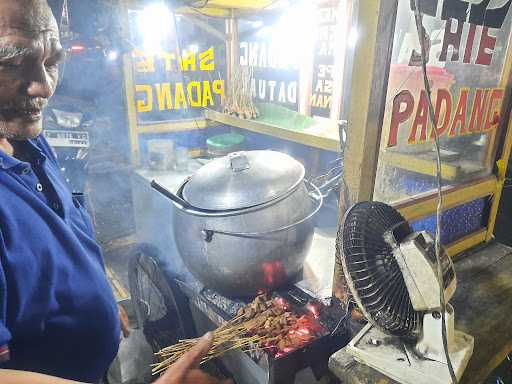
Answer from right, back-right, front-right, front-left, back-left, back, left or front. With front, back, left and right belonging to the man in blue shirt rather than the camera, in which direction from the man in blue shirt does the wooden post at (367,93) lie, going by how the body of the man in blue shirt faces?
front-left

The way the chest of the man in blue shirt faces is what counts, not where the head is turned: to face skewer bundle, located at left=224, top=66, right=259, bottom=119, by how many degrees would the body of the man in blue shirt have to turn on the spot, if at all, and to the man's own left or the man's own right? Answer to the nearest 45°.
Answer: approximately 90° to the man's own left

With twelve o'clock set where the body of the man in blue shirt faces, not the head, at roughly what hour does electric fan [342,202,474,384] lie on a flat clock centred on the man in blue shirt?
The electric fan is roughly at 11 o'clock from the man in blue shirt.

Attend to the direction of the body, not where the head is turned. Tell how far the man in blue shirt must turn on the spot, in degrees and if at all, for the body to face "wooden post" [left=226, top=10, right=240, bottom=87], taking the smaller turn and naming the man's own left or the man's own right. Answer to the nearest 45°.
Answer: approximately 90° to the man's own left

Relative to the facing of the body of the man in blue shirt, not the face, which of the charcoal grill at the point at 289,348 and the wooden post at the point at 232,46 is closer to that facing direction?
the charcoal grill

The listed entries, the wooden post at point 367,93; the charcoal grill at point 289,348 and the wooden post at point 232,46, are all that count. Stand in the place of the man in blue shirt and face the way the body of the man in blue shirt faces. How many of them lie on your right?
0

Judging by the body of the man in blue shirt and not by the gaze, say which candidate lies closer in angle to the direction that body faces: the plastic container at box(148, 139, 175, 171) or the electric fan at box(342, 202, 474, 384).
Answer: the electric fan

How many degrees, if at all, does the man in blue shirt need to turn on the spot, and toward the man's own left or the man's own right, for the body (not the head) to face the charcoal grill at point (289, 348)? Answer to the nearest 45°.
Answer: approximately 45° to the man's own left

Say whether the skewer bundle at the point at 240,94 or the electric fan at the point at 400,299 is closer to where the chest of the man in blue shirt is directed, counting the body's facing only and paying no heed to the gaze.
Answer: the electric fan

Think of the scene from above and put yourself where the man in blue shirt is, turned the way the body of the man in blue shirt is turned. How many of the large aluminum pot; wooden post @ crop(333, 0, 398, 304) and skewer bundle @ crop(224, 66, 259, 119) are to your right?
0

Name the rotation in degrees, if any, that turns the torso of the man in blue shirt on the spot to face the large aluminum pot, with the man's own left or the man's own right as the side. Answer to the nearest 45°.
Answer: approximately 90° to the man's own left

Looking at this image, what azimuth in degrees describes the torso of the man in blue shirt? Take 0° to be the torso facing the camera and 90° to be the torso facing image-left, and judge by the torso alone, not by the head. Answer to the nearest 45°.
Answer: approximately 315°

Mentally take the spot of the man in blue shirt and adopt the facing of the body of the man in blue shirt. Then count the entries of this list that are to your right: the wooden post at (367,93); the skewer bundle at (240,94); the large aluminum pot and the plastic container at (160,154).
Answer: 0

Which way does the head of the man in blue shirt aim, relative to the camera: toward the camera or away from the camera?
toward the camera

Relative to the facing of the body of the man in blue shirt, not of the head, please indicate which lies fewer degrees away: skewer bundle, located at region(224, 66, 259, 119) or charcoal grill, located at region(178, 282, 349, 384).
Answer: the charcoal grill
